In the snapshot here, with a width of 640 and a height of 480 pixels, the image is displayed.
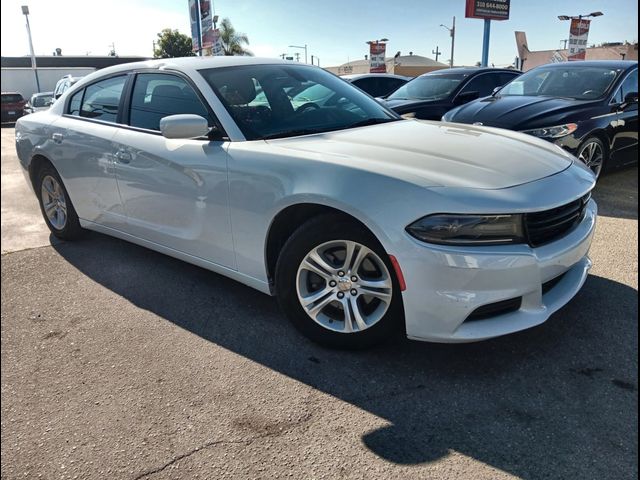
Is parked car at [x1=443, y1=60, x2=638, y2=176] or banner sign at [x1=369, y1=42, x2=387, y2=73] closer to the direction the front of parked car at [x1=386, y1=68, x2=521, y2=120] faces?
the parked car

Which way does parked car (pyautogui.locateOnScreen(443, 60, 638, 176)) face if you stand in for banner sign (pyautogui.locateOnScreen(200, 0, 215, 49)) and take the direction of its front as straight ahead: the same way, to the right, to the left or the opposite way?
to the right

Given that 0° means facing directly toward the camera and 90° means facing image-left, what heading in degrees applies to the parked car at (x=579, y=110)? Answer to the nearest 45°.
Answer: approximately 45°

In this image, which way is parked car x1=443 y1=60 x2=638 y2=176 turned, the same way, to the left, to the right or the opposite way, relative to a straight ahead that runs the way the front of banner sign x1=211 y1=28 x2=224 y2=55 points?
to the right

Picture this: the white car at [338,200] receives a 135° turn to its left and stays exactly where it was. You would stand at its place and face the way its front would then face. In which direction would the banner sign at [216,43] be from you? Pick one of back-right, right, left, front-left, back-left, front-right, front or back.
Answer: front

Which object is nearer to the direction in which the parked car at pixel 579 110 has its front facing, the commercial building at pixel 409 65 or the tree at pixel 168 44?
the tree

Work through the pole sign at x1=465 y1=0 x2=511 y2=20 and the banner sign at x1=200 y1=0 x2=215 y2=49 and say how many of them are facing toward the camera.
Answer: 2

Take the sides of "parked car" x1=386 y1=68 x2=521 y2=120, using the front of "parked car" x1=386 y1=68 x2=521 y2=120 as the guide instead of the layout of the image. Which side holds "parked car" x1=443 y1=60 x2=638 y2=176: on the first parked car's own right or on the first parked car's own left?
on the first parked car's own left

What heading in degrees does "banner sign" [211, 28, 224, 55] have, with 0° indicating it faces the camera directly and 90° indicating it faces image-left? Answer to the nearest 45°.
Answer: approximately 0°

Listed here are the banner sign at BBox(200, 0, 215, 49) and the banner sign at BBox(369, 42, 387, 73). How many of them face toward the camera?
2

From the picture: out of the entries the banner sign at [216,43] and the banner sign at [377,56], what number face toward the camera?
2
